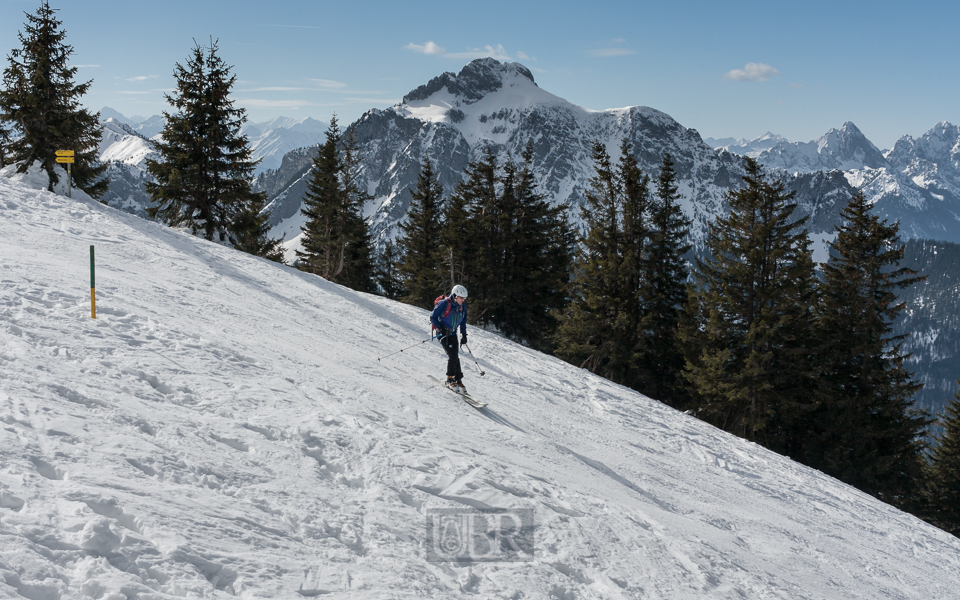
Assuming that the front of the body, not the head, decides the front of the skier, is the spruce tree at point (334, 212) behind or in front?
behind

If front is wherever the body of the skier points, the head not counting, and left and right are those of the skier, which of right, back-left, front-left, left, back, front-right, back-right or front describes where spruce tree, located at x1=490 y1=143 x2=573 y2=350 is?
back-left

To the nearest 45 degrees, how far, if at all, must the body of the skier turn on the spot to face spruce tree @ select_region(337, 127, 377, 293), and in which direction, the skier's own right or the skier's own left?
approximately 135° to the skier's own left

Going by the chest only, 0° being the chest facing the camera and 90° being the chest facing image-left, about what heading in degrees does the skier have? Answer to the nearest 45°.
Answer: approximately 315°

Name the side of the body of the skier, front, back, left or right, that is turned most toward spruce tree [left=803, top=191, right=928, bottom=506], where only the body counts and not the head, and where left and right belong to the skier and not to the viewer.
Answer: left

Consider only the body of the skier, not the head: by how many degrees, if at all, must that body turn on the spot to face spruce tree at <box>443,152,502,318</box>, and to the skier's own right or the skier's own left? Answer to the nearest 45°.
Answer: approximately 135° to the skier's own left

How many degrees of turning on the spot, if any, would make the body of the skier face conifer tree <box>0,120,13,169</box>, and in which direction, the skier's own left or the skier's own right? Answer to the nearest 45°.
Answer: approximately 180°

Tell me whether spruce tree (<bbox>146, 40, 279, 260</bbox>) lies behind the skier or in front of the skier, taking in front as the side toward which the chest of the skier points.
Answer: behind

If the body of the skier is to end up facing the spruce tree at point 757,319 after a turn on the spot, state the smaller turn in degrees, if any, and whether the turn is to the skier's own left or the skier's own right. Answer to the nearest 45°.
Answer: approximately 90° to the skier's own left

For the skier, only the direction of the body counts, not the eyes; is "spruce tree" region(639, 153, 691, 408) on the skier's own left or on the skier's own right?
on the skier's own left

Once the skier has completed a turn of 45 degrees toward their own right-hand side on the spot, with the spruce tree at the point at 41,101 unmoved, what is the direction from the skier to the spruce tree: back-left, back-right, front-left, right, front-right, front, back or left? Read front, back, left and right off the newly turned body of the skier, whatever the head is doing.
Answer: back-right

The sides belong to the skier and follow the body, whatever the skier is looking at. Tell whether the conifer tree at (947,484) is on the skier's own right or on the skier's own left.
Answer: on the skier's own left
